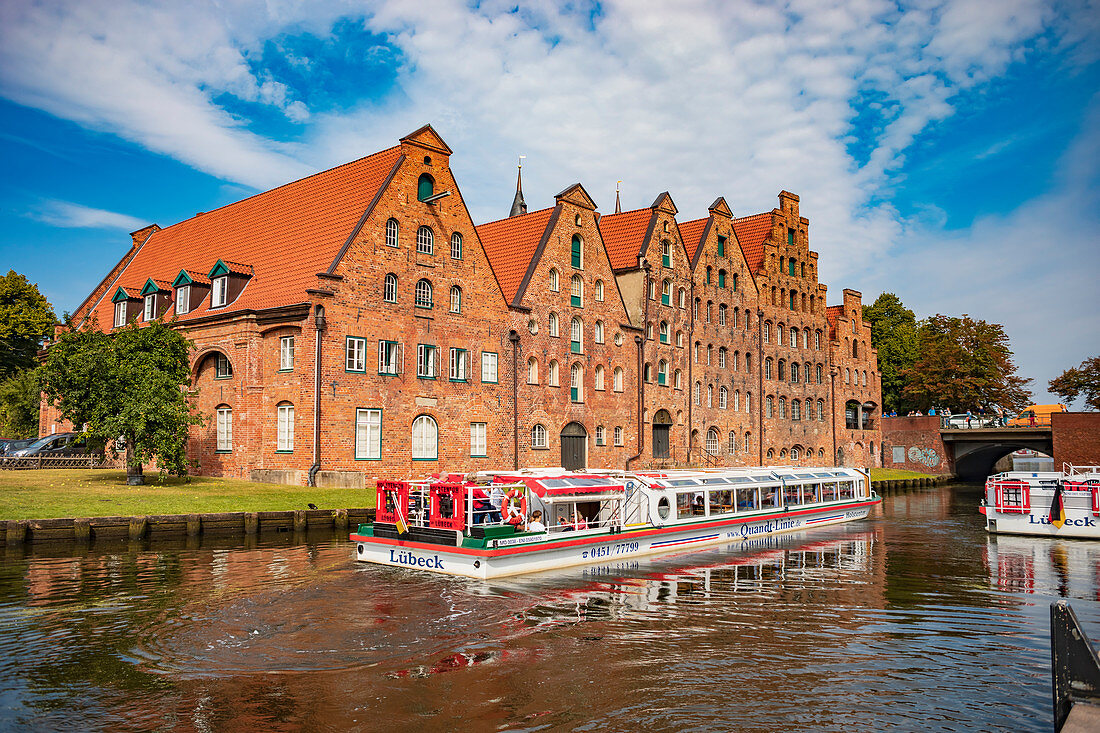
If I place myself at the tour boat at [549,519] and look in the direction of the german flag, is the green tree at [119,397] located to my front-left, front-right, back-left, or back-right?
back-left

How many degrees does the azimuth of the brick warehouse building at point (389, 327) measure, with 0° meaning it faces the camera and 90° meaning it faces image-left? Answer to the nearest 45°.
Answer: approximately 315°

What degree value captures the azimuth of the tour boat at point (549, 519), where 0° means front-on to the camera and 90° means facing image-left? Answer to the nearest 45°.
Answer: approximately 225°

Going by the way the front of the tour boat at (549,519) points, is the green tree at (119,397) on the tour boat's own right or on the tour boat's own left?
on the tour boat's own left

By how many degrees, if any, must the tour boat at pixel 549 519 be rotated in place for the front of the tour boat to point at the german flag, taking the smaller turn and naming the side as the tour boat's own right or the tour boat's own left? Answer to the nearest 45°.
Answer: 0° — it already faces it

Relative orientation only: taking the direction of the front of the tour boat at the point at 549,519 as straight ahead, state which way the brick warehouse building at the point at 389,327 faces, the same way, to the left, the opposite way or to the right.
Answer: to the right

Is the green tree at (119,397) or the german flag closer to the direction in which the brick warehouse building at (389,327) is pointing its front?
the german flag

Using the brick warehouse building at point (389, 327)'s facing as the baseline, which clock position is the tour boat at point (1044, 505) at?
The tour boat is roughly at 11 o'clock from the brick warehouse building.
